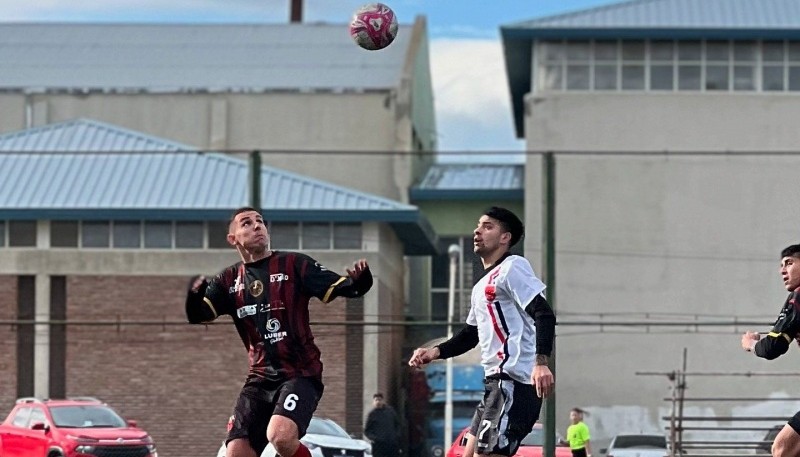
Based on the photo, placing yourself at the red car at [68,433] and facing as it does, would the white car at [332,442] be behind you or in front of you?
in front

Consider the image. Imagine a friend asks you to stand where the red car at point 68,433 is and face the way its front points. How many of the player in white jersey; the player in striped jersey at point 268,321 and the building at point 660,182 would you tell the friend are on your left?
1

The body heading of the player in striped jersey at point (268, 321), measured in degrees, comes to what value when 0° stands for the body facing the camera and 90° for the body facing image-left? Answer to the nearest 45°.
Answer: approximately 0°

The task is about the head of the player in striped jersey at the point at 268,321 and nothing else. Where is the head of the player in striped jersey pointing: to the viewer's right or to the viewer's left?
to the viewer's right

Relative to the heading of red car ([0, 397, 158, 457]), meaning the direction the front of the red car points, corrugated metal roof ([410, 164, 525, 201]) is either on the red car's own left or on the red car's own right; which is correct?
on the red car's own left

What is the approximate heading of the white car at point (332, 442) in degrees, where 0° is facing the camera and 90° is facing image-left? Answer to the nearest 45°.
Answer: approximately 315°

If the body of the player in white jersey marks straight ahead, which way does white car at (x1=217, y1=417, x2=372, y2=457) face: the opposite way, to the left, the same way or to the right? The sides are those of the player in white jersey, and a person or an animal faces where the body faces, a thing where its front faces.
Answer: to the left

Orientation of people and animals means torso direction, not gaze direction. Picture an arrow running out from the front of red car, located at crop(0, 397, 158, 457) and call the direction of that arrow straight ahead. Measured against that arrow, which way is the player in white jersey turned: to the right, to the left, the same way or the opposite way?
to the right

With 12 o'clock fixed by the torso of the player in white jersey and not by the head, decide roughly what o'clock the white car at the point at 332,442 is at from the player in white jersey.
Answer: The white car is roughly at 4 o'clock from the player in white jersey.

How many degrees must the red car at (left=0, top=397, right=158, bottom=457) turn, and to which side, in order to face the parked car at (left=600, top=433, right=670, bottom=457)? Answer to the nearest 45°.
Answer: approximately 90° to its left
